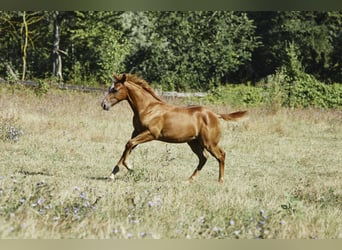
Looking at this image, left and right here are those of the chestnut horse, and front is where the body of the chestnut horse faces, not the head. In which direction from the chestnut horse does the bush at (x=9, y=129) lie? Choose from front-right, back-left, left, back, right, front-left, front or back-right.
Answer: front-right

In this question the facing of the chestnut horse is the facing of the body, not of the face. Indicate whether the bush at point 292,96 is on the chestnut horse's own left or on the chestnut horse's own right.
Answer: on the chestnut horse's own right

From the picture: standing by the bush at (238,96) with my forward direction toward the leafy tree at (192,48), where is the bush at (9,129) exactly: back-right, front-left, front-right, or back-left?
back-left

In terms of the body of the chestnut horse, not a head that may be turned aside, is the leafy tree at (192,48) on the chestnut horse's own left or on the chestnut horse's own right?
on the chestnut horse's own right

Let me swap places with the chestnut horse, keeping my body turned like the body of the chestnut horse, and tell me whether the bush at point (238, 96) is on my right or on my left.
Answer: on my right

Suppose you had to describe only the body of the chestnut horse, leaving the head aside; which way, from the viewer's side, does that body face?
to the viewer's left
